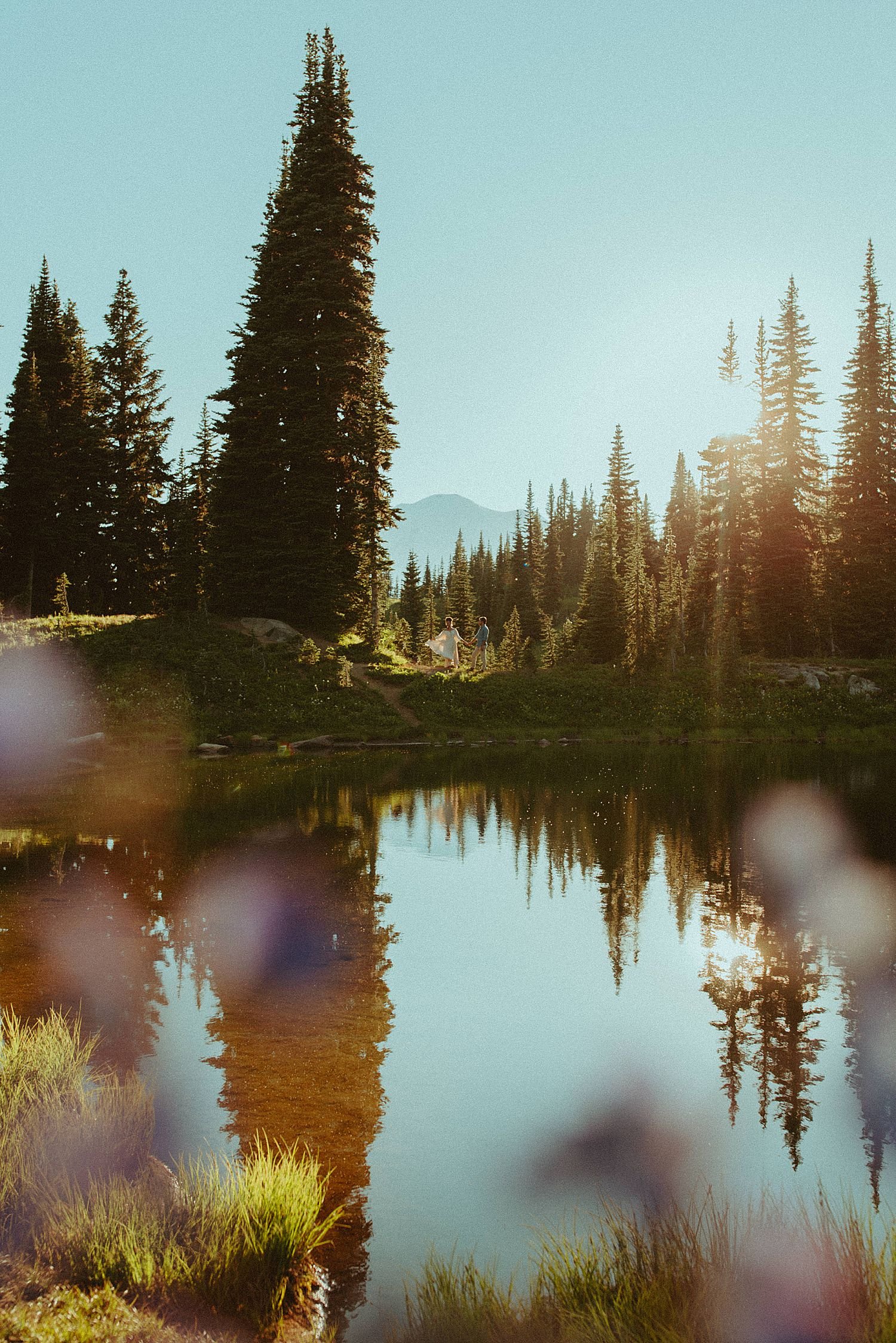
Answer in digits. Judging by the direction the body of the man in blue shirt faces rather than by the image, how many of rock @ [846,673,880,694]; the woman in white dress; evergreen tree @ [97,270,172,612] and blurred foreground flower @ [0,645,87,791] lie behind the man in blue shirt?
1

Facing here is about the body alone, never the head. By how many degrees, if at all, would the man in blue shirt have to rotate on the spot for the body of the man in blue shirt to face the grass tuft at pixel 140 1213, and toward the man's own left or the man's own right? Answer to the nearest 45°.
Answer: approximately 90° to the man's own left

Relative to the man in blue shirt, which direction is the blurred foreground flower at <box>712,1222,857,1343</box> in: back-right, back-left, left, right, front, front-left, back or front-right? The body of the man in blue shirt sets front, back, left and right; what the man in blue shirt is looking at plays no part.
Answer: left

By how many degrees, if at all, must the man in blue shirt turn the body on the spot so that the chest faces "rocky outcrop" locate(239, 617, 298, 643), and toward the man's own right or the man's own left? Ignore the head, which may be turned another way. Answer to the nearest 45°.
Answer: approximately 45° to the man's own left

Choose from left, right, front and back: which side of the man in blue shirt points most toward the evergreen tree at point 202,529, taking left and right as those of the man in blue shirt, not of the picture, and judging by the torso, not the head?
front

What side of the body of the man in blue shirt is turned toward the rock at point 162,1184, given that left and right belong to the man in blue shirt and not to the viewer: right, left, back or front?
left

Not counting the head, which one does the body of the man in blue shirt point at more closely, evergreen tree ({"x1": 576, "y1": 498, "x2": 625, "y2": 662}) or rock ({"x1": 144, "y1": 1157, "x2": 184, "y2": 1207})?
the rock

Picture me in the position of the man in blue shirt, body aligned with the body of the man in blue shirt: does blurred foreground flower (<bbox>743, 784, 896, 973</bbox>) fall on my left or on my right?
on my left

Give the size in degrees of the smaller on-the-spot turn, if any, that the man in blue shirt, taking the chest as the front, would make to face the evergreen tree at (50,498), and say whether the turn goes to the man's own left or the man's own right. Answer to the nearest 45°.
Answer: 0° — they already face it

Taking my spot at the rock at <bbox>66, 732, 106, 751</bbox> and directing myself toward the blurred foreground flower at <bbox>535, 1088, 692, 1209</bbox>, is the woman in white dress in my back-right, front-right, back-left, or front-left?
back-left

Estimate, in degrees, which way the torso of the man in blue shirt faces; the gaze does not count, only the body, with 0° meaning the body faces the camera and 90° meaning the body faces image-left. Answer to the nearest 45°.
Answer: approximately 90°

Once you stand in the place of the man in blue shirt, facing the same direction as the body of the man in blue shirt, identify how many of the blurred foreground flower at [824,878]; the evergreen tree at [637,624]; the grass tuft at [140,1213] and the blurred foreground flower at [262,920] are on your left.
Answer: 3

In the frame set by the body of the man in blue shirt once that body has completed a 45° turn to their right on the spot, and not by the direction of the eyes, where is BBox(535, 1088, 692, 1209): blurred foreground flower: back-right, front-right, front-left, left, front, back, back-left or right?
back-left

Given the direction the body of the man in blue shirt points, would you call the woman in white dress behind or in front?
in front

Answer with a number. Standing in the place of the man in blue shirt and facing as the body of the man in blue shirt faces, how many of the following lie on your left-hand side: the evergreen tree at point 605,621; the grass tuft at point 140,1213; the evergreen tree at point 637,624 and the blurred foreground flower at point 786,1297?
2
